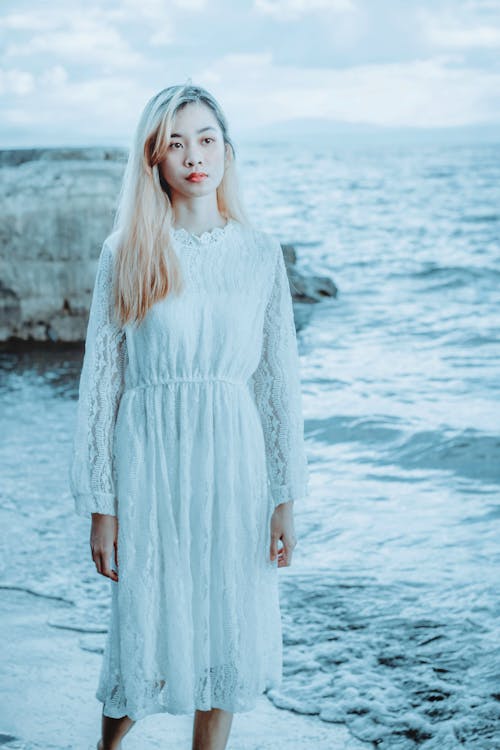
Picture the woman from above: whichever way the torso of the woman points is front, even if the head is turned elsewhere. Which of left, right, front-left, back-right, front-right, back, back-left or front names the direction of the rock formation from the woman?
back

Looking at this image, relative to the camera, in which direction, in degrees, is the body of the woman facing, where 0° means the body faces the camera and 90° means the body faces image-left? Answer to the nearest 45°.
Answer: approximately 0°
